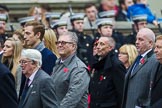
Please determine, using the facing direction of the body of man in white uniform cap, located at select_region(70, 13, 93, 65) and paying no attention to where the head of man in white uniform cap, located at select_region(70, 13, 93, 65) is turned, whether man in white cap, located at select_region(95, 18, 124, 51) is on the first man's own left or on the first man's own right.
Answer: on the first man's own left

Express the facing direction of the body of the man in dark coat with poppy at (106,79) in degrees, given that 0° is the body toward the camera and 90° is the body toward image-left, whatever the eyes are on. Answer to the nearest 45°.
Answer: approximately 45°

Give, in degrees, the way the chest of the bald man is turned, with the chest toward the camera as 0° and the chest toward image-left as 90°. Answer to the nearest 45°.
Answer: approximately 45°

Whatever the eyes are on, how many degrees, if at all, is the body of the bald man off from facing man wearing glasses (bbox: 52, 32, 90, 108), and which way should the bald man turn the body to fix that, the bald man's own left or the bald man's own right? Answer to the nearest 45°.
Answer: approximately 45° to the bald man's own right

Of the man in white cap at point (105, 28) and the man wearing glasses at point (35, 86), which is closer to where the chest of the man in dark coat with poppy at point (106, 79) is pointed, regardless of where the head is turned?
the man wearing glasses

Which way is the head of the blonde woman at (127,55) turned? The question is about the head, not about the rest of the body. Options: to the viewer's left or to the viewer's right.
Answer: to the viewer's left

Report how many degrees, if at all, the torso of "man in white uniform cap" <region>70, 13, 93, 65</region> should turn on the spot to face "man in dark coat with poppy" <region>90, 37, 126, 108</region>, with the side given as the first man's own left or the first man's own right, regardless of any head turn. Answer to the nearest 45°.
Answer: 0° — they already face them
